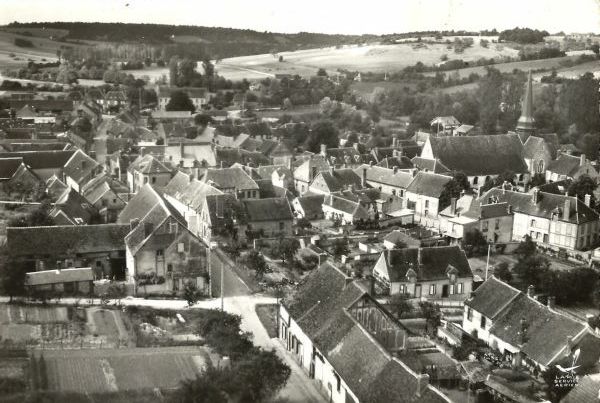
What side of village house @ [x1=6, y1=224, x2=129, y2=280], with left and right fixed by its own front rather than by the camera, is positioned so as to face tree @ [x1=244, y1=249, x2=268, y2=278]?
left

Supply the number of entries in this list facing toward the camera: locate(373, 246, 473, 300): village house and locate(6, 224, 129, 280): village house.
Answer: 2

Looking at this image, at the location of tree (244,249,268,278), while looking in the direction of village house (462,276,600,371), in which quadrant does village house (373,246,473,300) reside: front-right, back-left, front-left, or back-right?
front-left

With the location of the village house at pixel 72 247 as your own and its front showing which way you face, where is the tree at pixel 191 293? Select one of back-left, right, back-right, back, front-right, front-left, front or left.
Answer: front-left

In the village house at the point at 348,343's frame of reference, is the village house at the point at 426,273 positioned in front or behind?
behind

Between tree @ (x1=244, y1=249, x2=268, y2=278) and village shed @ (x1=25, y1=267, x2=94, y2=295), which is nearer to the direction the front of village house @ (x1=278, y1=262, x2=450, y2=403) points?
the village shed

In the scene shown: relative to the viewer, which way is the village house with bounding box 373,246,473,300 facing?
toward the camera

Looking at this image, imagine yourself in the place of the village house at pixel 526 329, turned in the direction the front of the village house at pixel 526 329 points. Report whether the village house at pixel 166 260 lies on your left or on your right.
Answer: on your right

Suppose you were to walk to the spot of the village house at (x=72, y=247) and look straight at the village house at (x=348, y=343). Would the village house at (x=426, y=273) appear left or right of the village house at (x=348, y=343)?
left

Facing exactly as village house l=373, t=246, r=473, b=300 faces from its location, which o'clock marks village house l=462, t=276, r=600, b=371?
village house l=462, t=276, r=600, b=371 is roughly at 11 o'clock from village house l=373, t=246, r=473, b=300.

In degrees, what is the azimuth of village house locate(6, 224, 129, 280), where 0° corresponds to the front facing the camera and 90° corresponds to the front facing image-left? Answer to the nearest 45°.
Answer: approximately 0°

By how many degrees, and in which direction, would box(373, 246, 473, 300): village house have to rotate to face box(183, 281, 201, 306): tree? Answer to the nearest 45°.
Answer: approximately 90° to its right

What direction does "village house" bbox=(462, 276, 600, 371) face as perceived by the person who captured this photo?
facing the viewer and to the left of the viewer

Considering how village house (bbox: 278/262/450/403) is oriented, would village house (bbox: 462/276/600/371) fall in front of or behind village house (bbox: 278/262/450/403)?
behind

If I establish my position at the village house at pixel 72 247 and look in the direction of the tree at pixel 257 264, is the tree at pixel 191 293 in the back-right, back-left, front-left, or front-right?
front-right

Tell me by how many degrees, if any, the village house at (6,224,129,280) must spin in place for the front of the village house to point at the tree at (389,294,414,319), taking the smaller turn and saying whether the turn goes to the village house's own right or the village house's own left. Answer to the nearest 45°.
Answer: approximately 45° to the village house's own left

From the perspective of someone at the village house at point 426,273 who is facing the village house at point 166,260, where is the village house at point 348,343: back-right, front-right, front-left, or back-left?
front-left

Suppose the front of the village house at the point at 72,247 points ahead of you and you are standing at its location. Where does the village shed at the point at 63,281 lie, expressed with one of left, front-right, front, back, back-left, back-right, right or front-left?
front
